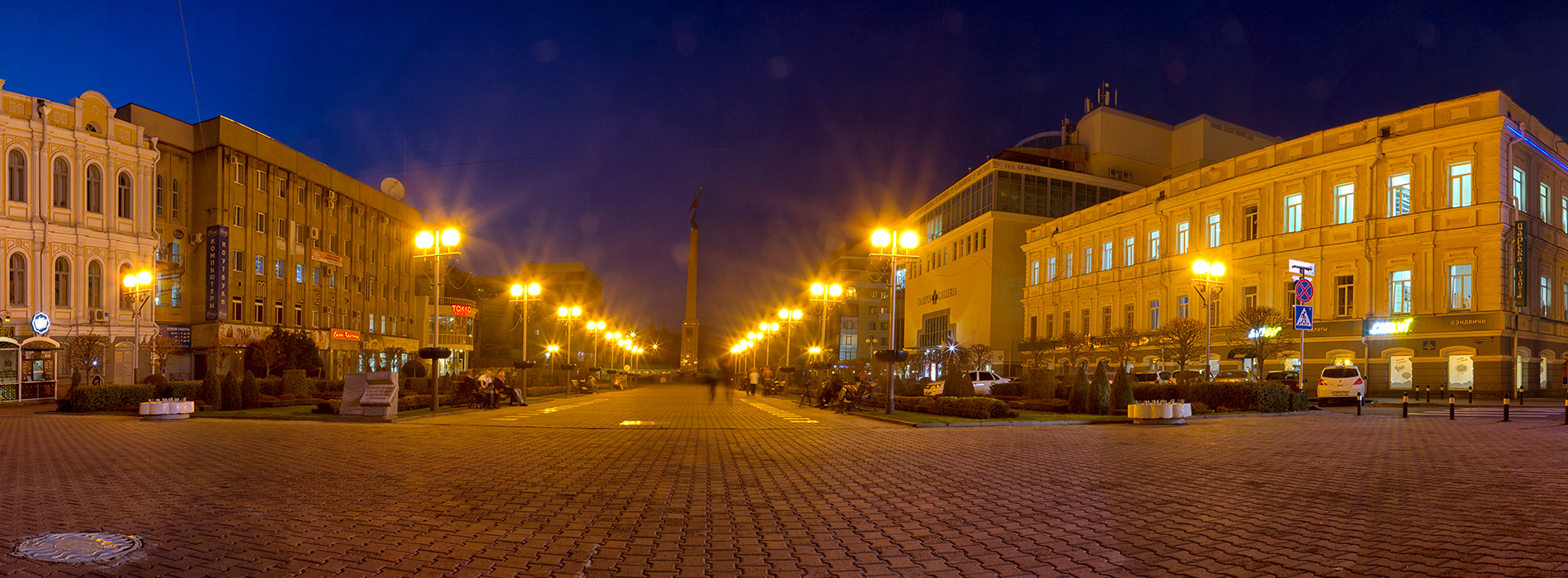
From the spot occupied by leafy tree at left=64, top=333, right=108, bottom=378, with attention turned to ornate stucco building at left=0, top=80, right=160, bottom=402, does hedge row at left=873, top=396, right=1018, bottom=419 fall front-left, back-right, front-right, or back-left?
back-right

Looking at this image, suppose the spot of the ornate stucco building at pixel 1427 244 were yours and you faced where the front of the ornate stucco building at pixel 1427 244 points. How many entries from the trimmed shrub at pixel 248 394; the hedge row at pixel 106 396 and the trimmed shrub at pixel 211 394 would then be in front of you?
3

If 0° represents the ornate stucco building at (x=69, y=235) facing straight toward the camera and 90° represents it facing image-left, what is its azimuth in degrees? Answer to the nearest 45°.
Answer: approximately 315°
